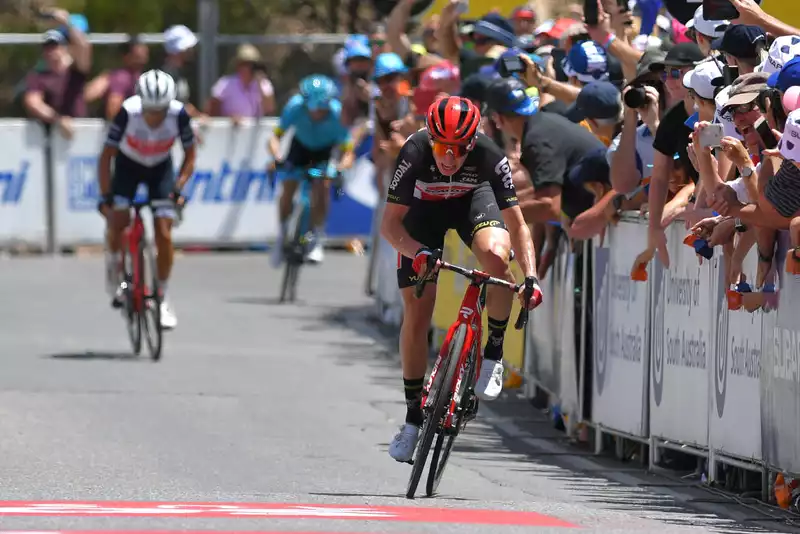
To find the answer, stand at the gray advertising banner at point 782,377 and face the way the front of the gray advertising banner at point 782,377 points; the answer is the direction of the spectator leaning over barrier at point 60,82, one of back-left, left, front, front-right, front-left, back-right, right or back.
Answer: right

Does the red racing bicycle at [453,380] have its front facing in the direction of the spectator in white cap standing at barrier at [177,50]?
no

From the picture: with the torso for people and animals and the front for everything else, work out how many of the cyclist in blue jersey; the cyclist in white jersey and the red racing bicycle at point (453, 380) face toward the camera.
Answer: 3

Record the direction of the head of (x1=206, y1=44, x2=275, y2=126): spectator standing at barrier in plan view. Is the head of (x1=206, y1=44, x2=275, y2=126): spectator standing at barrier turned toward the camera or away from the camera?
toward the camera

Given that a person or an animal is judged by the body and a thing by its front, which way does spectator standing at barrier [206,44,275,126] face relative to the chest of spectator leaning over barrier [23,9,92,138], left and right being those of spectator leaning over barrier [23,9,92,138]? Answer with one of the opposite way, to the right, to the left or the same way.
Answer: the same way

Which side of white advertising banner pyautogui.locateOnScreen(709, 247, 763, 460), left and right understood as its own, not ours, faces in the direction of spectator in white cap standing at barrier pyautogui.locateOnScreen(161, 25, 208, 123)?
right

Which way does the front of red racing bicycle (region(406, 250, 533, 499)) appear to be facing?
toward the camera

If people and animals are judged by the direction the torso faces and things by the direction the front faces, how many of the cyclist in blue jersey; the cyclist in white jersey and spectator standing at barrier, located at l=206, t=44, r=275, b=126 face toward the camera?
3

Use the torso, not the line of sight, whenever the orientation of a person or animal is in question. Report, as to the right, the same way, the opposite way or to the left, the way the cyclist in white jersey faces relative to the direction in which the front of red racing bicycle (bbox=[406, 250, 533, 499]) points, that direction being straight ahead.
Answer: the same way

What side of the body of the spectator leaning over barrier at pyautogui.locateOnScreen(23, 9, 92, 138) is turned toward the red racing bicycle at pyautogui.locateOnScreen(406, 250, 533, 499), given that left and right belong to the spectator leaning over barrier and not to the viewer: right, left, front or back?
front

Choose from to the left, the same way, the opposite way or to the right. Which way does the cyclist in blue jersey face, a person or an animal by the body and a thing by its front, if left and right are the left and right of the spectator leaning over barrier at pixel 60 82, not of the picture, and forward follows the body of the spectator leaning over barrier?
the same way

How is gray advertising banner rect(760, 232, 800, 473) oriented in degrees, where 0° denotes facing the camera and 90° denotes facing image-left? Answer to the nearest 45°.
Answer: approximately 45°

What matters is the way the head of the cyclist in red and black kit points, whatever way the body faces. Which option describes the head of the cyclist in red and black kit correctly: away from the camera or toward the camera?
toward the camera

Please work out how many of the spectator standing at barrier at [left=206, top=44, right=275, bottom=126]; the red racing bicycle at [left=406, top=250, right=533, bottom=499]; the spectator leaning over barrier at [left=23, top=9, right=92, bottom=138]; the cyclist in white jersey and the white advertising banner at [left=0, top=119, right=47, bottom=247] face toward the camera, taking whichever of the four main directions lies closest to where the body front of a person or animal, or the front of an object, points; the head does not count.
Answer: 5

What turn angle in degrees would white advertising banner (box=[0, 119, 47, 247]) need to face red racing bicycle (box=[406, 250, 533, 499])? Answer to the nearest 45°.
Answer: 0° — it already faces it

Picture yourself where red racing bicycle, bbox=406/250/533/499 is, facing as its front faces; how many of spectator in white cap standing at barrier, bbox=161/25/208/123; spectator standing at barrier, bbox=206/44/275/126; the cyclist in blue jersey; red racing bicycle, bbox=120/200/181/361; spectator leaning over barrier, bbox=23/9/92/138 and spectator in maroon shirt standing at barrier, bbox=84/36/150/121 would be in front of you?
0

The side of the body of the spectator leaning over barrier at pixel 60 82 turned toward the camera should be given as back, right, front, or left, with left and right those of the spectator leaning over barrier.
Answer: front

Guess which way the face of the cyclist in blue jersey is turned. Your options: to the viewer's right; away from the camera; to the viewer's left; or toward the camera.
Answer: toward the camera

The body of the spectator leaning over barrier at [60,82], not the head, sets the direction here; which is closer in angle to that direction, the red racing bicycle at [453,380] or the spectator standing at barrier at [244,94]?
the red racing bicycle

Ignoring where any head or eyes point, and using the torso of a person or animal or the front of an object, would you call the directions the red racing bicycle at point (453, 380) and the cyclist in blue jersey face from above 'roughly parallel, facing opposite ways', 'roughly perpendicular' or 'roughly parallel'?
roughly parallel
